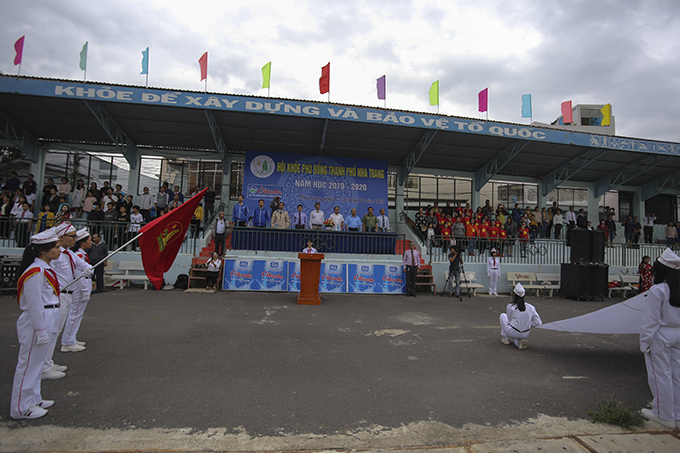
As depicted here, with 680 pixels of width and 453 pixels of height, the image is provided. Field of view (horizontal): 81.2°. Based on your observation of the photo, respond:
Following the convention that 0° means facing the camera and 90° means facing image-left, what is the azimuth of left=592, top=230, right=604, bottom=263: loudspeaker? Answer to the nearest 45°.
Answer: approximately 0°

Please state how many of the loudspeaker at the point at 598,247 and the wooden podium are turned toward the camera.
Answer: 2

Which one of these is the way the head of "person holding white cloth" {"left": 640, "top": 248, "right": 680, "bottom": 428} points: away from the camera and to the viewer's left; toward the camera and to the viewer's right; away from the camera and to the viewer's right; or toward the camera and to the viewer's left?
away from the camera and to the viewer's left

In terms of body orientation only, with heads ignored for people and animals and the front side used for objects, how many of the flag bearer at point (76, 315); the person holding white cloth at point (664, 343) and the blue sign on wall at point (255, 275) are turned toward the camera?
1

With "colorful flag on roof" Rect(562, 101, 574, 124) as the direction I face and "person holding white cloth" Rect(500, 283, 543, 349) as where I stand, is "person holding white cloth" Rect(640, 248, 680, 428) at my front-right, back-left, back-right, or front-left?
back-right

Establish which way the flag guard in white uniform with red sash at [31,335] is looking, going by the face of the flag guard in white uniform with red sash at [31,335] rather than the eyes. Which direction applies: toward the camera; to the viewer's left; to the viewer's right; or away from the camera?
to the viewer's right

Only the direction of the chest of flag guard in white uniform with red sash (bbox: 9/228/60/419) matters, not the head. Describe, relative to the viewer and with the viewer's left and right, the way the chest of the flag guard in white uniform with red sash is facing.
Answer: facing to the right of the viewer

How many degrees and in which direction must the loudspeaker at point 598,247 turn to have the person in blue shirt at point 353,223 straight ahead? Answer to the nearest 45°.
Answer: approximately 90° to its right

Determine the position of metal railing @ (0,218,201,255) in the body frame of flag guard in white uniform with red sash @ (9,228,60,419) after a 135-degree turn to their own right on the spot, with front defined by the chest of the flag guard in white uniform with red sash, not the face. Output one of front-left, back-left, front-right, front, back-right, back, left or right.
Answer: back-right

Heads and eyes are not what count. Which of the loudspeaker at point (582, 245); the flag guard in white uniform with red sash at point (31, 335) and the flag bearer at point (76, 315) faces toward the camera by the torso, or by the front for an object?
the loudspeaker

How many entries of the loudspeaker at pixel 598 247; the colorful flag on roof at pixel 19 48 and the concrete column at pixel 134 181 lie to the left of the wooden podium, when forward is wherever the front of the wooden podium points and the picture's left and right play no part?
1

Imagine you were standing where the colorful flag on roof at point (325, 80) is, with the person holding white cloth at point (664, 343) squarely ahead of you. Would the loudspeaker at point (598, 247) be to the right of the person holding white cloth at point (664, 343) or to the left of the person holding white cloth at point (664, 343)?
left

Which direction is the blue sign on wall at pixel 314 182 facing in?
toward the camera

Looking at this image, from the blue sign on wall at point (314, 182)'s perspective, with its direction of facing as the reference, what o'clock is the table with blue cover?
The table with blue cover is roughly at 12 o'clock from the blue sign on wall.

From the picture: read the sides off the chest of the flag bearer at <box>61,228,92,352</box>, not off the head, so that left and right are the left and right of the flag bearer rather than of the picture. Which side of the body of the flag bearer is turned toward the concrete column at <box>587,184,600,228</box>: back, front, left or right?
front

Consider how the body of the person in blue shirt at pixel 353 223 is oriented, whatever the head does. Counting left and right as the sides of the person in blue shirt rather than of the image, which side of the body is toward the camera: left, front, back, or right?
front

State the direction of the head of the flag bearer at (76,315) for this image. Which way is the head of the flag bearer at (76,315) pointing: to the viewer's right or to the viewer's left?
to the viewer's right

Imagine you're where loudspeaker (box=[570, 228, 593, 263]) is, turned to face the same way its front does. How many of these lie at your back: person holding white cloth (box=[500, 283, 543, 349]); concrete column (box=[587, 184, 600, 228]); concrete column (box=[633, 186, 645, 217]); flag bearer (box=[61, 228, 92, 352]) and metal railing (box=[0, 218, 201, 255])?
2

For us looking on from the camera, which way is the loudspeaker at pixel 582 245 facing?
facing the viewer

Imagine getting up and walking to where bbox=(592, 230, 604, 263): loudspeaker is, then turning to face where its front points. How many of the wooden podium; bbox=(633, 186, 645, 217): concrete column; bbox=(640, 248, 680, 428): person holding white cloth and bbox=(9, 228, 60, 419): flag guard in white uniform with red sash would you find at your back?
1
